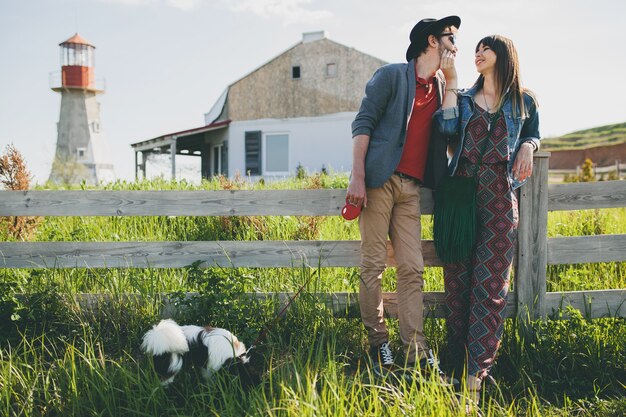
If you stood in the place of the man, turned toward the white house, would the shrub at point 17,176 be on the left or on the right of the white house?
left

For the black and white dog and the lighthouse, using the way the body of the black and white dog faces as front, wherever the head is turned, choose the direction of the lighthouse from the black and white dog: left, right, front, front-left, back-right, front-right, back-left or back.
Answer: left

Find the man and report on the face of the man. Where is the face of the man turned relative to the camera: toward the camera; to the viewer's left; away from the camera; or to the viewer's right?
to the viewer's right

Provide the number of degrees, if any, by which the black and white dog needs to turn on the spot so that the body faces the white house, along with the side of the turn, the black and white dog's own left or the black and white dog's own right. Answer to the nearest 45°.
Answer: approximately 90° to the black and white dog's own left

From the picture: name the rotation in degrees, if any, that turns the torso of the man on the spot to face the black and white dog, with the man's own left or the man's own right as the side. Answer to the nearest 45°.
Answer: approximately 90° to the man's own right

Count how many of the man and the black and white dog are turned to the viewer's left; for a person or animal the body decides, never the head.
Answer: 0

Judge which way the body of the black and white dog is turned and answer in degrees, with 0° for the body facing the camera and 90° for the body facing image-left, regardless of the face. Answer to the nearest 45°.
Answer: approximately 270°

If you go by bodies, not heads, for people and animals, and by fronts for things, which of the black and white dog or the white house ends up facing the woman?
the black and white dog

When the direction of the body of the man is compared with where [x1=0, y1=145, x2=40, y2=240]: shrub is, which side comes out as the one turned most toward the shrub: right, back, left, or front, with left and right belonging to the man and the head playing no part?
back
